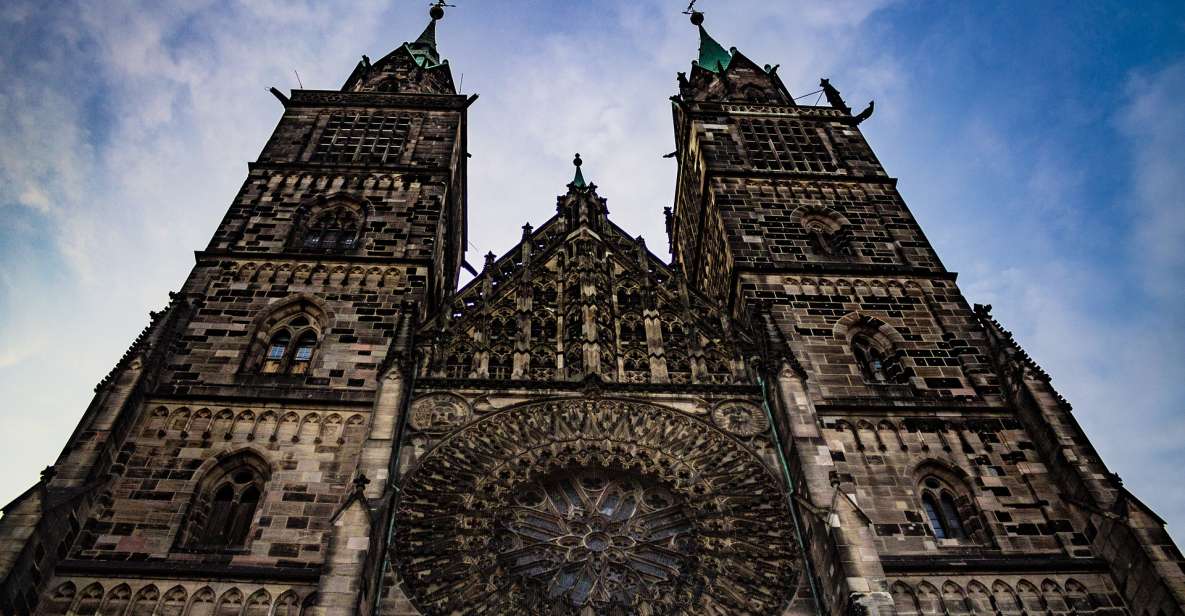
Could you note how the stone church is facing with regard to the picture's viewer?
facing the viewer
